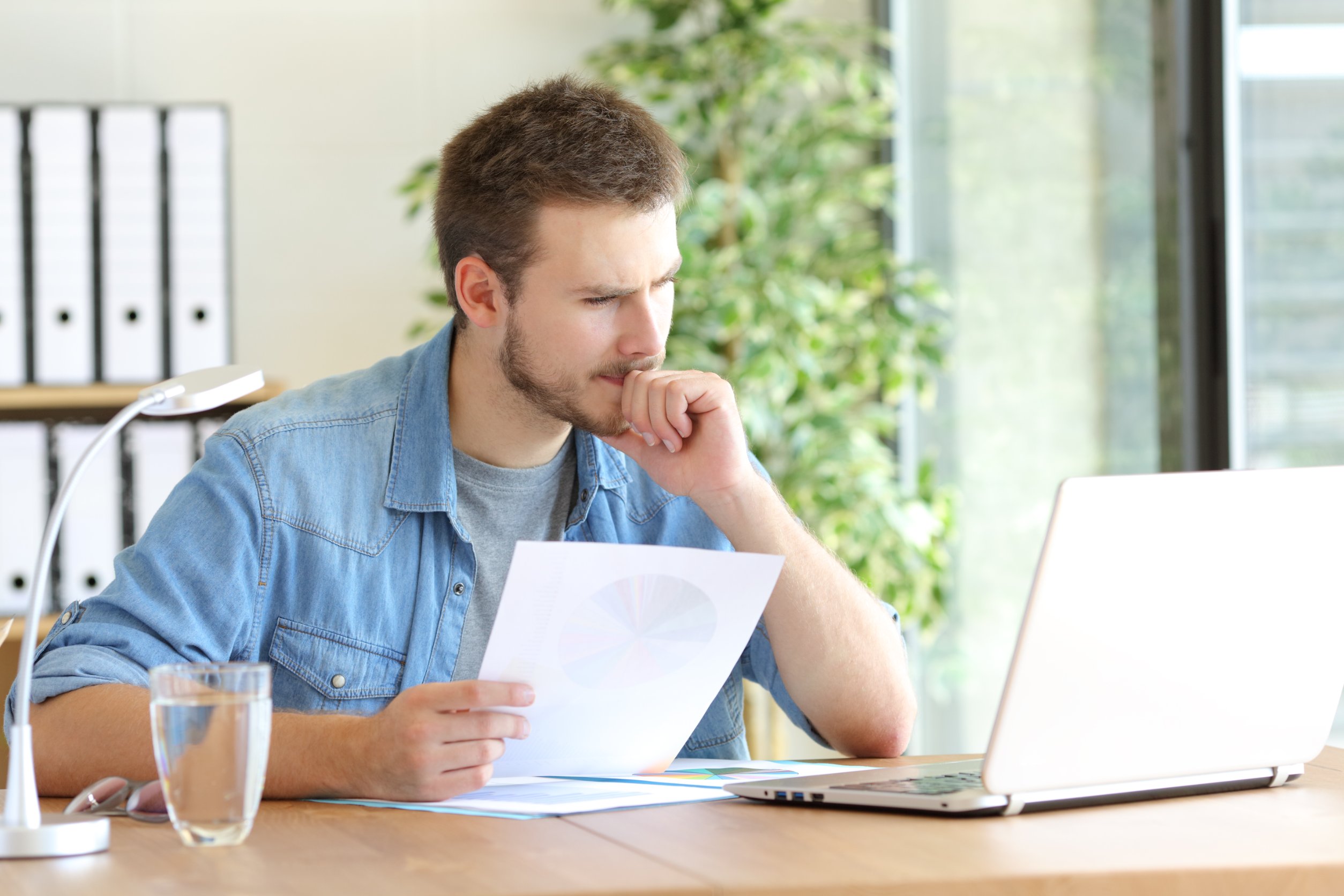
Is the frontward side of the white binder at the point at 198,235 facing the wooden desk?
yes

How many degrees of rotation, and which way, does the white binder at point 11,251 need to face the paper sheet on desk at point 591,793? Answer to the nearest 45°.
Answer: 0° — it already faces it

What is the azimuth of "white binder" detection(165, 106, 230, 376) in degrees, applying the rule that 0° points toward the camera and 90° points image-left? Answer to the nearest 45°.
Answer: approximately 0°

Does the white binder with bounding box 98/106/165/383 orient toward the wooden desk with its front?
yes

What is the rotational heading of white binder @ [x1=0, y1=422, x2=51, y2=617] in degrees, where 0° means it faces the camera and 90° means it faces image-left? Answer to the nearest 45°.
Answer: approximately 0°

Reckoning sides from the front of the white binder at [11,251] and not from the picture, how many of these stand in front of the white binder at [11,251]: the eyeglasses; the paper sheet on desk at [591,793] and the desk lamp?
3

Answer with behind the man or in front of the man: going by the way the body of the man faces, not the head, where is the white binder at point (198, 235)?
behind
